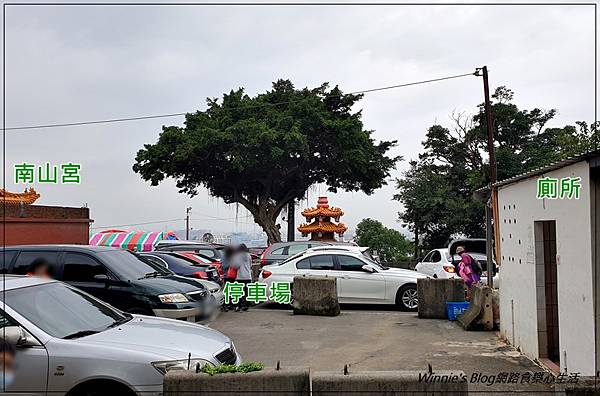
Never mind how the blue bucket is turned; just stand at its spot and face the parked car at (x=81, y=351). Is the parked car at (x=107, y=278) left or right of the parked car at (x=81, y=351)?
right

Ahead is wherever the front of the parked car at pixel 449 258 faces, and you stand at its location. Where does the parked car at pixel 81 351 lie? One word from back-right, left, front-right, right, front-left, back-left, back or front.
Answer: back-left

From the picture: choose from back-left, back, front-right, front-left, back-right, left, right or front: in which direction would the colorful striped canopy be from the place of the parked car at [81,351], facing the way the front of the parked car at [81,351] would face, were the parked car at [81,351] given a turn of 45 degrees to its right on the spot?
back

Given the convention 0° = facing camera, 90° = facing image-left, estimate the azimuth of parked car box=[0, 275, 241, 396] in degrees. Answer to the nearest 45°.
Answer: approximately 315°

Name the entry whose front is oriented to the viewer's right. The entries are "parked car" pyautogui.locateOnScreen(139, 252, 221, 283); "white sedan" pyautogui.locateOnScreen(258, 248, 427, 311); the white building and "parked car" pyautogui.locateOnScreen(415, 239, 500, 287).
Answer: the white sedan

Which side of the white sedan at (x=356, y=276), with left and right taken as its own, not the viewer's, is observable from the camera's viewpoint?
right

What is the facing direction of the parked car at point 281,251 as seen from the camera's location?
facing to the right of the viewer

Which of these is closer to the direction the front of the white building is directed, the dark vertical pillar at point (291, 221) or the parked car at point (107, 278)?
the parked car

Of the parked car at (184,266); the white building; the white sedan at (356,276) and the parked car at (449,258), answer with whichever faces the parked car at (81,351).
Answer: the white building

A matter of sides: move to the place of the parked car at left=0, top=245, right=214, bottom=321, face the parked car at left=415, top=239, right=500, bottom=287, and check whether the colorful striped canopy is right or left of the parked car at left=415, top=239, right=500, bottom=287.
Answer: left
